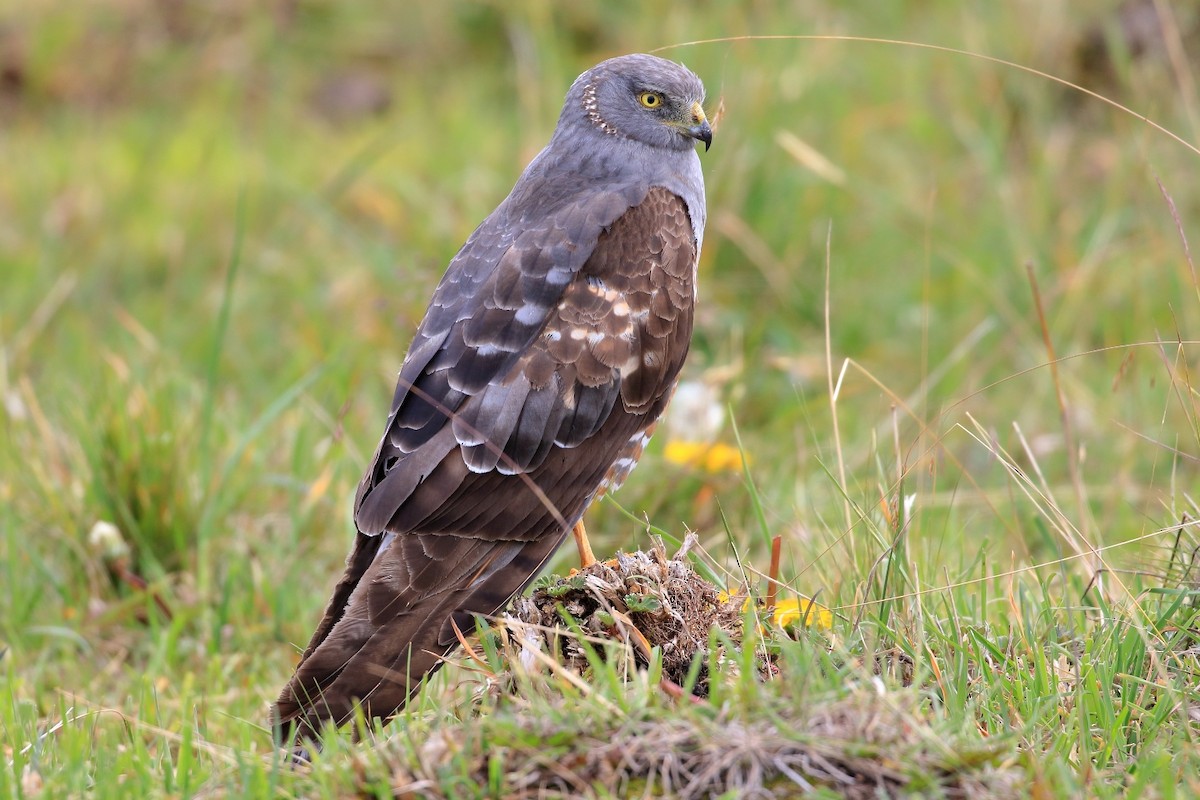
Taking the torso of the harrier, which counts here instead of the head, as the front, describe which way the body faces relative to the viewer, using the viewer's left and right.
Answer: facing away from the viewer and to the right of the viewer

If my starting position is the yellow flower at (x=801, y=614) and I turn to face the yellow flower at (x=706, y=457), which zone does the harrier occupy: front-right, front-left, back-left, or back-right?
front-left

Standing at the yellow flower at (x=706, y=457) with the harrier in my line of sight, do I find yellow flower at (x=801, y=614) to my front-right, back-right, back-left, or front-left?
front-left

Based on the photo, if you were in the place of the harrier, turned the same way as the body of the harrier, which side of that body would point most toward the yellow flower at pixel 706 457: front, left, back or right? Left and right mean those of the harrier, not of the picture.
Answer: front
